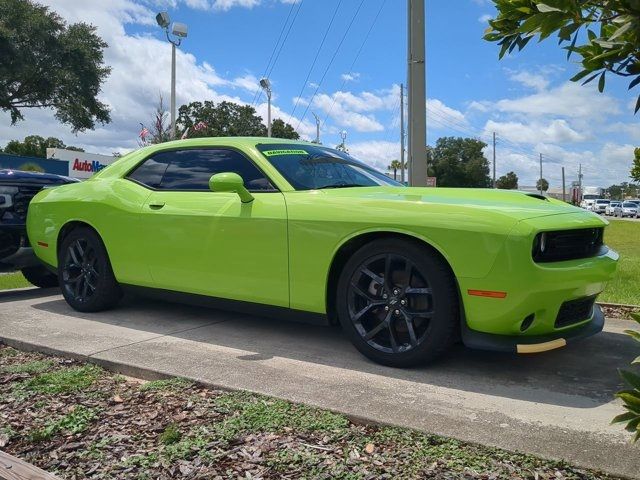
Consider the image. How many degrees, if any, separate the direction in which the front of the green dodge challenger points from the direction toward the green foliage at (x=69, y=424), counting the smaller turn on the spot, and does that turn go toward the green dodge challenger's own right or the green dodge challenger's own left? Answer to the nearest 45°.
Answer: approximately 90° to the green dodge challenger's own right

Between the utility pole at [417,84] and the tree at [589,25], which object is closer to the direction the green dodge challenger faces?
the tree

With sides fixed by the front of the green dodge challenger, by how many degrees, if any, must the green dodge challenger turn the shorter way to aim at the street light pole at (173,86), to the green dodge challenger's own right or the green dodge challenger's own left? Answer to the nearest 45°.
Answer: approximately 135° to the green dodge challenger's own left

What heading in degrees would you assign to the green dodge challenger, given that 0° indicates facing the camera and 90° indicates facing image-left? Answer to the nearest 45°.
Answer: approximately 315°

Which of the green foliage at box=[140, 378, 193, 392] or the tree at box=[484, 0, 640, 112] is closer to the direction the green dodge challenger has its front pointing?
the tree

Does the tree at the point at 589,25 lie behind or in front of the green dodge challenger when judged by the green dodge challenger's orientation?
in front

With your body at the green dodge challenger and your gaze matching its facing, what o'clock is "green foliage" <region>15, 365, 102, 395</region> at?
The green foliage is roughly at 4 o'clock from the green dodge challenger.

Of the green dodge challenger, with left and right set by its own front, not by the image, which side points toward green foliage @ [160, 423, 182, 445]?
right
